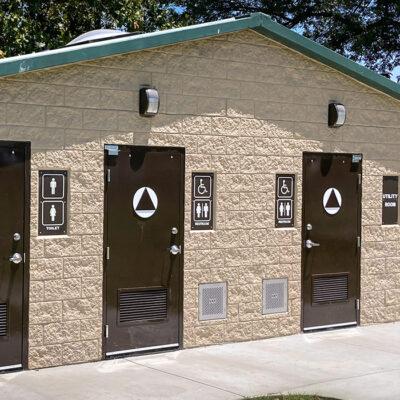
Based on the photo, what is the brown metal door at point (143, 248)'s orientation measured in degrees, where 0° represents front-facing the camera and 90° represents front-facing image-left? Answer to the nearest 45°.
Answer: approximately 315°

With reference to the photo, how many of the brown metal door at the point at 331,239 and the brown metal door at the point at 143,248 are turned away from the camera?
0

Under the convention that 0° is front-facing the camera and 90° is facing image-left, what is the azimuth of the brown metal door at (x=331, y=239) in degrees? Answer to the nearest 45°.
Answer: approximately 315°

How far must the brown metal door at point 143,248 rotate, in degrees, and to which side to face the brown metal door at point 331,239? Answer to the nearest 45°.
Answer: approximately 90° to its left

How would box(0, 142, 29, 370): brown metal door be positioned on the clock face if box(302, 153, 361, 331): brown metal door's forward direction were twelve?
box(0, 142, 29, 370): brown metal door is roughly at 3 o'clock from box(302, 153, 361, 331): brown metal door.

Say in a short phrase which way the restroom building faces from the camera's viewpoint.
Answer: facing the viewer and to the right of the viewer

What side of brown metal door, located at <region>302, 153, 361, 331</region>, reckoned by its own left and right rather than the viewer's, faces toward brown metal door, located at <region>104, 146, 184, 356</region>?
right
